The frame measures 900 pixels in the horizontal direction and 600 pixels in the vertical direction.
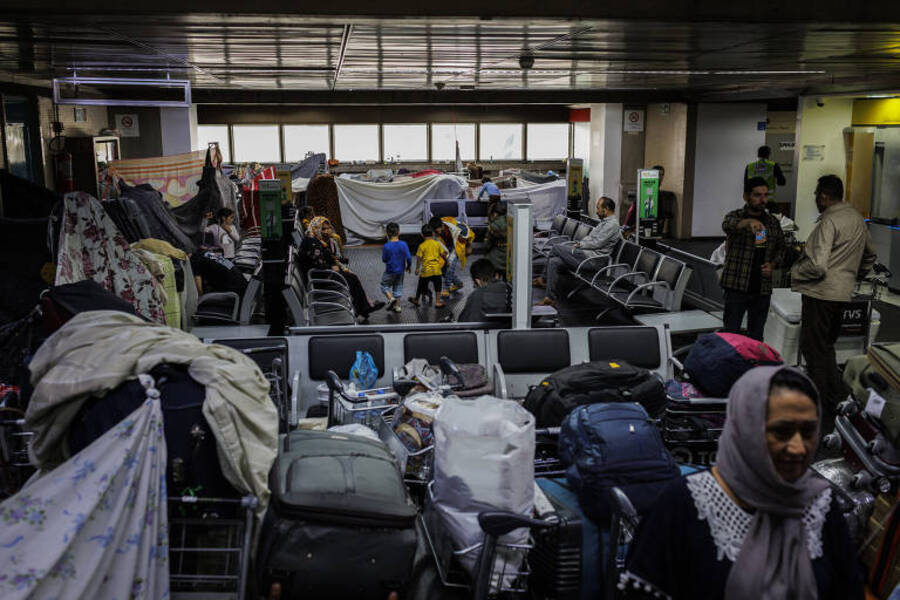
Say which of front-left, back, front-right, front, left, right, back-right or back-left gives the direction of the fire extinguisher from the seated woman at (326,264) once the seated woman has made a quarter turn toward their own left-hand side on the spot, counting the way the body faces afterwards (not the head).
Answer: front-left

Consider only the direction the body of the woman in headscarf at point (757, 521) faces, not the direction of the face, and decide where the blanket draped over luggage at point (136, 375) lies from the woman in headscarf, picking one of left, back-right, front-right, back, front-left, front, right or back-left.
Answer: back-right

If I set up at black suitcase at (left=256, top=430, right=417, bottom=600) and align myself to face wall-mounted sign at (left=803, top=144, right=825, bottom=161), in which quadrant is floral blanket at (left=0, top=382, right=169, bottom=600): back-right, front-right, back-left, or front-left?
back-left

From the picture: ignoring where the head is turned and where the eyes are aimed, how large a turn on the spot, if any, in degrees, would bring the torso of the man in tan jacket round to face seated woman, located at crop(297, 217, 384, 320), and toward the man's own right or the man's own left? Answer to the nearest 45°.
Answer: approximately 45° to the man's own left

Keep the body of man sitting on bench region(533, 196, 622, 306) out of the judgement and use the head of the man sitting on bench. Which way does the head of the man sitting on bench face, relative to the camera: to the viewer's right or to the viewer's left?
to the viewer's left

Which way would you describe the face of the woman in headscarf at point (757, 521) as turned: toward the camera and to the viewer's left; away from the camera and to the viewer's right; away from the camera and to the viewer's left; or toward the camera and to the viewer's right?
toward the camera and to the viewer's right

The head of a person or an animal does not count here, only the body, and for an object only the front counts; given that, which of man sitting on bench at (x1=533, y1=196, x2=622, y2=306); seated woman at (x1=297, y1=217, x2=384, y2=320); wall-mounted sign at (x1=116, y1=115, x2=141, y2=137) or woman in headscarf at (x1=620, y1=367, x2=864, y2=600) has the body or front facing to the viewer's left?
the man sitting on bench

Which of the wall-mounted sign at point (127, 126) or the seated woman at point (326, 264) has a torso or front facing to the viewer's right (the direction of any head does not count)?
the seated woman

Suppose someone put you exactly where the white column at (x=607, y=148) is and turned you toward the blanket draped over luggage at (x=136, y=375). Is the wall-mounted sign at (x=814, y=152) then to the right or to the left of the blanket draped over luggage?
left
